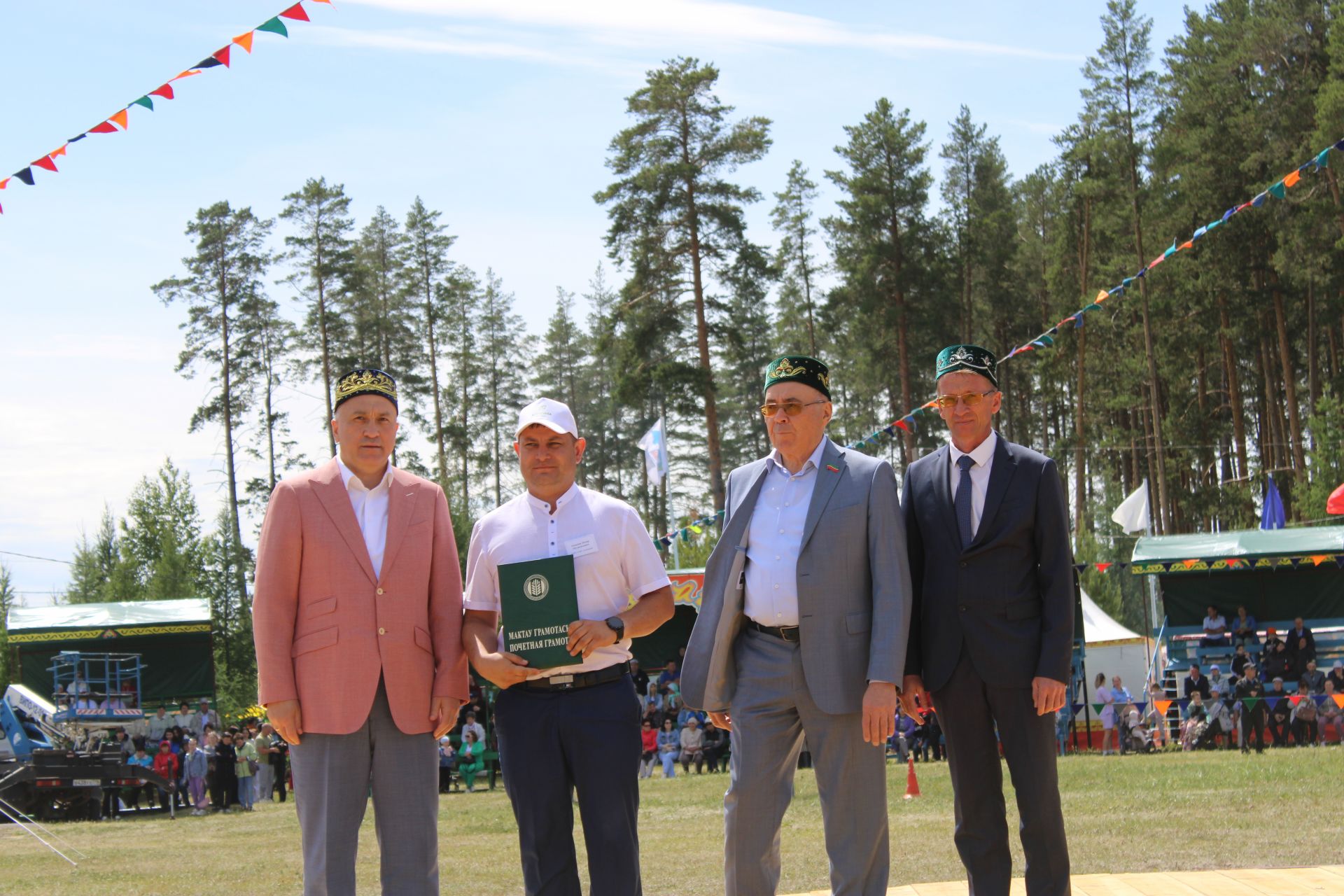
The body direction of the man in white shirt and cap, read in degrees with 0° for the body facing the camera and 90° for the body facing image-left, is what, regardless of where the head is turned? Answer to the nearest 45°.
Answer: approximately 0°

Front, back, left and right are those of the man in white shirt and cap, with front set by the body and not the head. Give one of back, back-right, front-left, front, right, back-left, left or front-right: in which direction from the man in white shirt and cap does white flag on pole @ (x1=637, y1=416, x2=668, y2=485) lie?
back

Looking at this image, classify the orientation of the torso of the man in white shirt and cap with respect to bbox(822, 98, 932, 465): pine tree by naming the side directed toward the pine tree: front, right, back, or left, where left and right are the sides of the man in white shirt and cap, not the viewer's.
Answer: back

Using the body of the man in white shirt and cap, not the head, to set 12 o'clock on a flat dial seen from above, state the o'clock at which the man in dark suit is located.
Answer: The man in dark suit is roughly at 9 o'clock from the man in white shirt and cap.

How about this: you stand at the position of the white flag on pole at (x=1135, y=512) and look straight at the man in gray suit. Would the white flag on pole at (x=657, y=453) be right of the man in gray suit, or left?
right

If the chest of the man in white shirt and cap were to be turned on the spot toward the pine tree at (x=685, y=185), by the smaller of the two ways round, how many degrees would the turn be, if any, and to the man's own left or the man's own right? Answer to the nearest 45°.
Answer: approximately 180°

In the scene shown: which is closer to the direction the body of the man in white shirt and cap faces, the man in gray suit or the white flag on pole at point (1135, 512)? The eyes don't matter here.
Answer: the man in gray suit

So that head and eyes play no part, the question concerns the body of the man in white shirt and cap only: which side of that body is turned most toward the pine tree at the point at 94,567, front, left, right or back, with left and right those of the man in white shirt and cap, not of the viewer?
back
